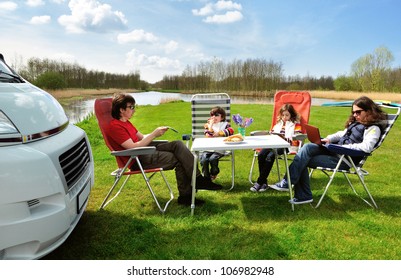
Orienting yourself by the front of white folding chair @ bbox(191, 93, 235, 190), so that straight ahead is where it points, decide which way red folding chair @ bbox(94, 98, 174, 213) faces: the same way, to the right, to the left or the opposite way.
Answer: to the left

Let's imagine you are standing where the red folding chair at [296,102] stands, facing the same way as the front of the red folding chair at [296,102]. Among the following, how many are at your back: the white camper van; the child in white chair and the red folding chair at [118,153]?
0

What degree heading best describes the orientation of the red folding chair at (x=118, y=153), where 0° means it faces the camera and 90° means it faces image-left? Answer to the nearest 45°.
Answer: approximately 270°

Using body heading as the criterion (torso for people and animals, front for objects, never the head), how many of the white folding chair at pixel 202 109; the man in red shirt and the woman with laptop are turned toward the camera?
1

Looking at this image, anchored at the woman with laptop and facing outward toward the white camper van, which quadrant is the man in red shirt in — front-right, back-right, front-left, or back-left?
front-right

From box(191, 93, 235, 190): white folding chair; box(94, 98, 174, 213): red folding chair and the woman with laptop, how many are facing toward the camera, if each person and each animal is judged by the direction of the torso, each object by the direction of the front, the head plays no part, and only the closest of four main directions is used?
1

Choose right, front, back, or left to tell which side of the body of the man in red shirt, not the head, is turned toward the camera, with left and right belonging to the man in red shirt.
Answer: right

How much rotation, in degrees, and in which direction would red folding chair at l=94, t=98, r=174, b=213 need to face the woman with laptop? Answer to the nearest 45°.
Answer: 0° — it already faces them

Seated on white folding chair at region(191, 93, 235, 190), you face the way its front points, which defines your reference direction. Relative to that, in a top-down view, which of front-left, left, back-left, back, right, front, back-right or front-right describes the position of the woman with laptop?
front-left

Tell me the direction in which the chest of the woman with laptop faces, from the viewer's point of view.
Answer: to the viewer's left

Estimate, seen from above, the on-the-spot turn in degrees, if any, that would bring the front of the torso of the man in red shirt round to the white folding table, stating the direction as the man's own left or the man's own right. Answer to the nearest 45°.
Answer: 0° — they already face it

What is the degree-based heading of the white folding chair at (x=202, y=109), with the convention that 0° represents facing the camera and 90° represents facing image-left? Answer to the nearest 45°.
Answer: approximately 0°

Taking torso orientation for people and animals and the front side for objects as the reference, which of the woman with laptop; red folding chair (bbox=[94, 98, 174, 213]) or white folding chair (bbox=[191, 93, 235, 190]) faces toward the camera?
the white folding chair

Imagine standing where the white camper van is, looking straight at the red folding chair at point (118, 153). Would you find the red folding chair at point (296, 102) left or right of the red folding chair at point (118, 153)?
right

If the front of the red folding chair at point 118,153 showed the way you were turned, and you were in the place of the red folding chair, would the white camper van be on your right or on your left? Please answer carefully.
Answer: on your right

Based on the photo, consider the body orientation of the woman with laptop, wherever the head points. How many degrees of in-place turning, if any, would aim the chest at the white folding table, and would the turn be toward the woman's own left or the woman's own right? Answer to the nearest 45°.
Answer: approximately 45° to the woman's own left

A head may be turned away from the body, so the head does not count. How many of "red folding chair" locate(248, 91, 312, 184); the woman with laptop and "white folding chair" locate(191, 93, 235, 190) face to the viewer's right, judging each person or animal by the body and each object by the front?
0
